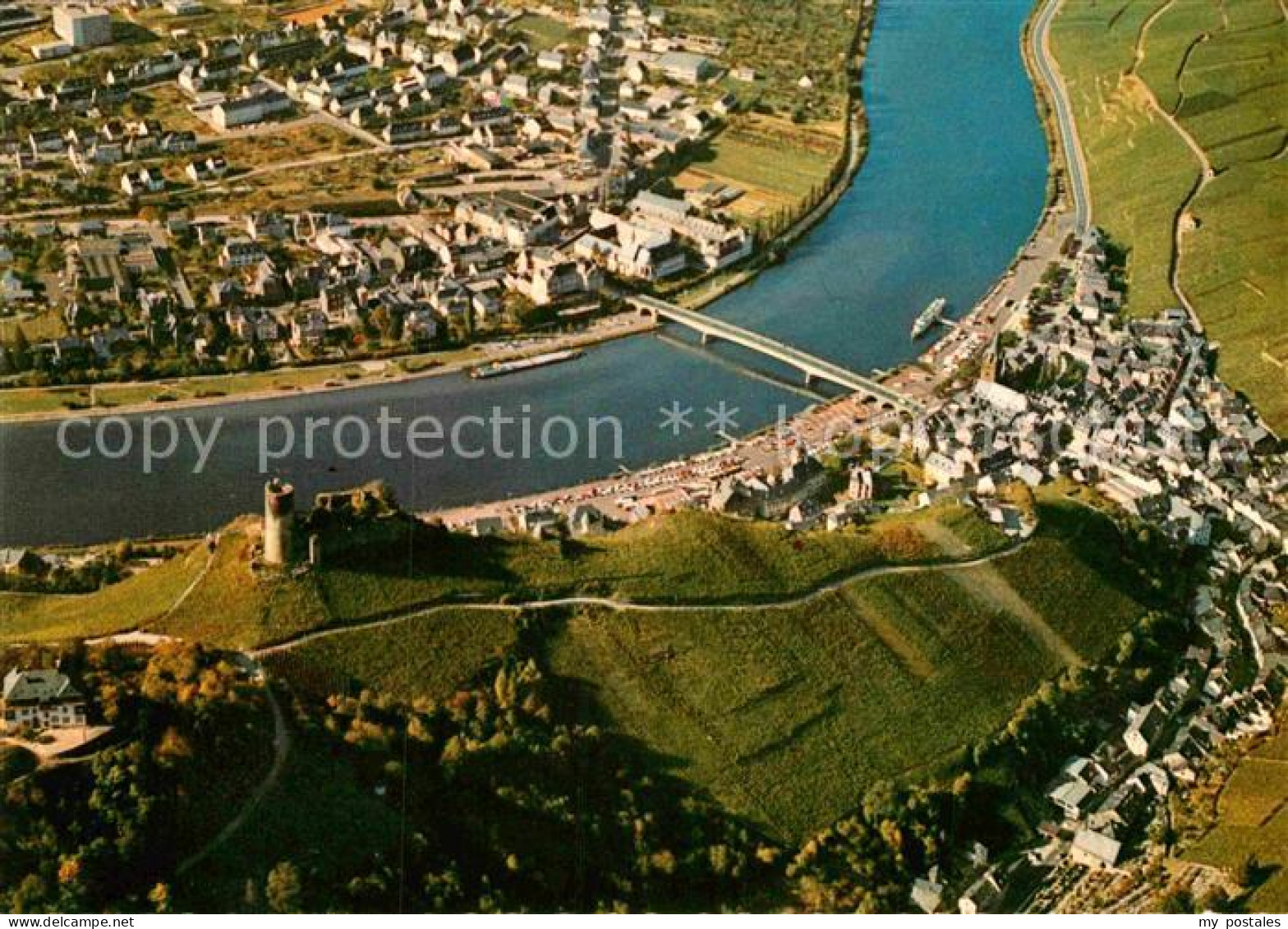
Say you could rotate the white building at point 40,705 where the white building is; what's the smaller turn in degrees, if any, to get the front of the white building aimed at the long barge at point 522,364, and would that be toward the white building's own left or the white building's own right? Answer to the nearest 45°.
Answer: approximately 135° to the white building's own left

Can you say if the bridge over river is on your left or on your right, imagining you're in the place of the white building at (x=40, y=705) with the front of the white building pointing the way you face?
on your left

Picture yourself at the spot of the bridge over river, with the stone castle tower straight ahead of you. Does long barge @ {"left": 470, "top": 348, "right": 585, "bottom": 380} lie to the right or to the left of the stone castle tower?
right

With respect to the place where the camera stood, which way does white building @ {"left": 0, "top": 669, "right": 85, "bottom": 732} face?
facing the viewer
